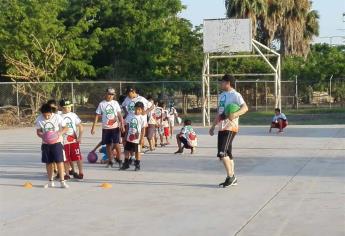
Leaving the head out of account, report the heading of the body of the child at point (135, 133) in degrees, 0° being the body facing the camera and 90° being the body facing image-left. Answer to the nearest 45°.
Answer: approximately 0°

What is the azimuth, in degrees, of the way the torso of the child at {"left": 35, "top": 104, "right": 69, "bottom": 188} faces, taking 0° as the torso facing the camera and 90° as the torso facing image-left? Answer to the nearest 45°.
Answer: approximately 0°

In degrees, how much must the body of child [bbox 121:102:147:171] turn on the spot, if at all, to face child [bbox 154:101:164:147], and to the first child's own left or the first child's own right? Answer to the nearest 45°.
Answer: approximately 180°

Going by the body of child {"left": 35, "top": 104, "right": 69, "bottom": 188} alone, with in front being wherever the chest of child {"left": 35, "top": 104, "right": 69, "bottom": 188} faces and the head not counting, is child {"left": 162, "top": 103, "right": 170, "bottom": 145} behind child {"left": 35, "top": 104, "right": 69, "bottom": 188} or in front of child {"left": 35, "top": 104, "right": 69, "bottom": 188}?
behind

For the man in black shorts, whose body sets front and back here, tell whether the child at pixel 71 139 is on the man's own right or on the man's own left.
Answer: on the man's own right

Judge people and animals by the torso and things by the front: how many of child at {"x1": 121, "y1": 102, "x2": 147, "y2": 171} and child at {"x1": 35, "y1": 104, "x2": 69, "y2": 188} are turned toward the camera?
2

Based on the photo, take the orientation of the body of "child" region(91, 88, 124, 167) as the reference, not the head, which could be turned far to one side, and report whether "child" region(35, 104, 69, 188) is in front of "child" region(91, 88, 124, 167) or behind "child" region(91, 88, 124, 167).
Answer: in front

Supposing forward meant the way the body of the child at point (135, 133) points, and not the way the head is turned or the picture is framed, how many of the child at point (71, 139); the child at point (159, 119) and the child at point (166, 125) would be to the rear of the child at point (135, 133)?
2

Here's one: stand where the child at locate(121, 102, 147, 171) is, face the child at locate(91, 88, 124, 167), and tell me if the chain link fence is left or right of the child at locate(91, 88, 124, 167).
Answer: right
